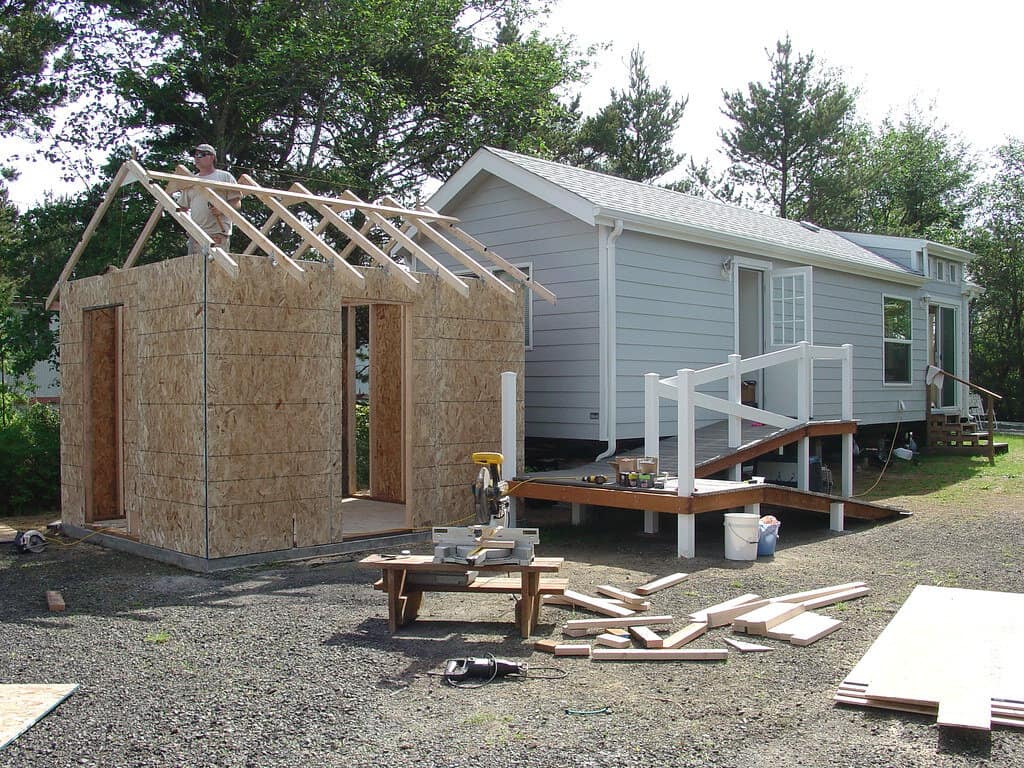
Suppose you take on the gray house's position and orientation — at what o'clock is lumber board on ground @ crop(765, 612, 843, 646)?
The lumber board on ground is roughly at 1 o'clock from the gray house.

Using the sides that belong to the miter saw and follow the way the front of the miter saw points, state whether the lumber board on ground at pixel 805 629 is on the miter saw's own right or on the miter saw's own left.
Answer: on the miter saw's own left

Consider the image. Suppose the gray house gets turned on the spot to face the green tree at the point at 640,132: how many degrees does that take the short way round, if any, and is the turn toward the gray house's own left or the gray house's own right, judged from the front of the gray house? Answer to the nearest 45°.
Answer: approximately 135° to the gray house's own left

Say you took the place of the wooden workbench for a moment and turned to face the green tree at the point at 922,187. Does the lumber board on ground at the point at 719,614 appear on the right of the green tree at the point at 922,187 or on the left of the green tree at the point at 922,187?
right

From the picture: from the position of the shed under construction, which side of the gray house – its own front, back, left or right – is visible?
right

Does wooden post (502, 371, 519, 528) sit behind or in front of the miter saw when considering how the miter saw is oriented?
behind

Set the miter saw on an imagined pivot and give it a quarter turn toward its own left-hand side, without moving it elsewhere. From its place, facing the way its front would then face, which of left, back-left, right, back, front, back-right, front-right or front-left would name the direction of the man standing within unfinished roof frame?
back-left

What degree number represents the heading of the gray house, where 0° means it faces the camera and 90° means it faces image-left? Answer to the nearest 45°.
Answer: approximately 315°

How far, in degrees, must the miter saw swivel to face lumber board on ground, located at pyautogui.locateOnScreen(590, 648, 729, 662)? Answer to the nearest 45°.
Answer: approximately 45° to its left

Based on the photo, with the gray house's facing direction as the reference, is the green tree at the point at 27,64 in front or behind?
behind
